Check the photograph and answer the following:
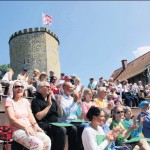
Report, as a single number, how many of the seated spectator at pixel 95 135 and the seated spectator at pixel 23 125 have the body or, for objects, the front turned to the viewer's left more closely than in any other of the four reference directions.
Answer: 0

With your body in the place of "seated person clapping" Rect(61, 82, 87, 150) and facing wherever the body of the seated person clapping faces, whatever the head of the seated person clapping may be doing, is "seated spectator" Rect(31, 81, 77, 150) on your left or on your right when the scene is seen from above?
on your right

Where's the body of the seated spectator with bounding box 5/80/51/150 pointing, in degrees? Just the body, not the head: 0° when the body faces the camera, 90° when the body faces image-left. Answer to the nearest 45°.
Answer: approximately 315°

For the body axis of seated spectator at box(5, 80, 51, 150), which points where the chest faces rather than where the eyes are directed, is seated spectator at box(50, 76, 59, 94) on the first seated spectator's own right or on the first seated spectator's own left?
on the first seated spectator's own left

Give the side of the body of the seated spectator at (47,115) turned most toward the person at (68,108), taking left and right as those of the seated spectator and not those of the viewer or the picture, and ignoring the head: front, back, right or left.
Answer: left

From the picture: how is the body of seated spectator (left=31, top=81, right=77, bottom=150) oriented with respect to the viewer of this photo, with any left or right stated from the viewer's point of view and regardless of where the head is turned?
facing the viewer and to the right of the viewer

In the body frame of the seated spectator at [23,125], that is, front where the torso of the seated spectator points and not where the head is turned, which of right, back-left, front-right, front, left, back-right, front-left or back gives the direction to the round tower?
back-left

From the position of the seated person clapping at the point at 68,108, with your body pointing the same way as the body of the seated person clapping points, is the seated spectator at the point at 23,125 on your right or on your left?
on your right
